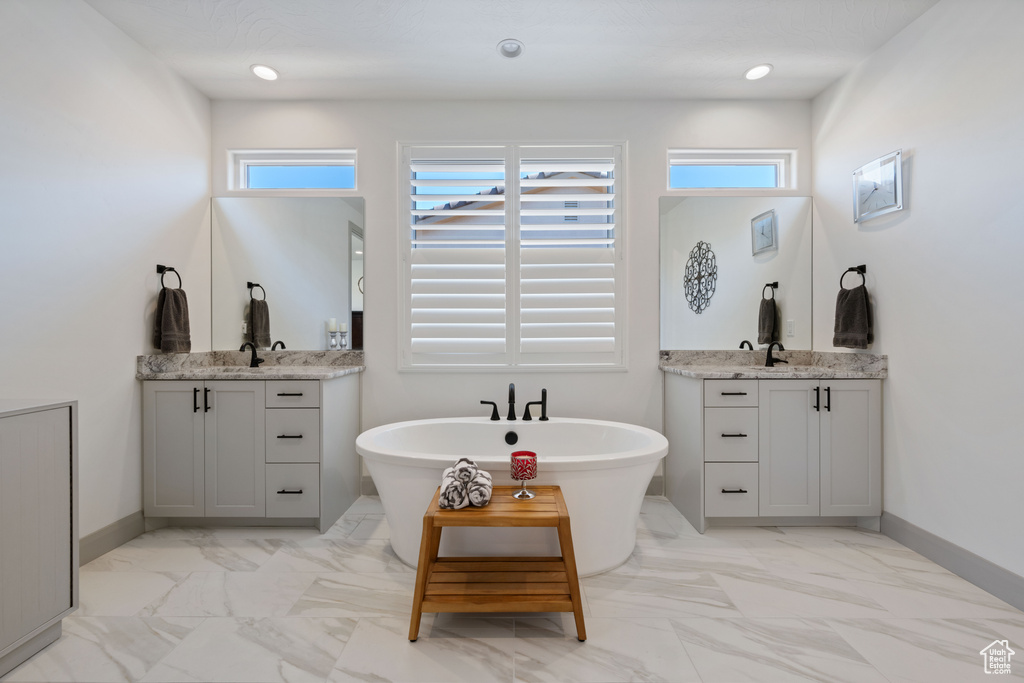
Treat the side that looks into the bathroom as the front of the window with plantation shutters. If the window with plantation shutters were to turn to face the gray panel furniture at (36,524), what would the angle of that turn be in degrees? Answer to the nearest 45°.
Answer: approximately 45° to its right

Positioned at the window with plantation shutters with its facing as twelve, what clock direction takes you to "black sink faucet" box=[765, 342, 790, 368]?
The black sink faucet is roughly at 9 o'clock from the window with plantation shutters.

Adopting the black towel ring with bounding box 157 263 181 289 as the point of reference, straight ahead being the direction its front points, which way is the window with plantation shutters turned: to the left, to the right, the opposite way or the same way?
to the right

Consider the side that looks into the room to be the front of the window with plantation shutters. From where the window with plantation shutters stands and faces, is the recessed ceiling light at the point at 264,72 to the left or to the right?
on its right

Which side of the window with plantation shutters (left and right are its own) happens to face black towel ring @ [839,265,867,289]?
left

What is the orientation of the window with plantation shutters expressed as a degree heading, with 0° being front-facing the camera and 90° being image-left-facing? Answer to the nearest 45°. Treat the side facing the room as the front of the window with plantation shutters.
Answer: approximately 0°

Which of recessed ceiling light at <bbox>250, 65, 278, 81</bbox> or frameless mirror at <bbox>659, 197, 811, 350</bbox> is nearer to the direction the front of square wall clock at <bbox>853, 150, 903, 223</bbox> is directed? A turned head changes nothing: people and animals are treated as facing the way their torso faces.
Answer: the recessed ceiling light
